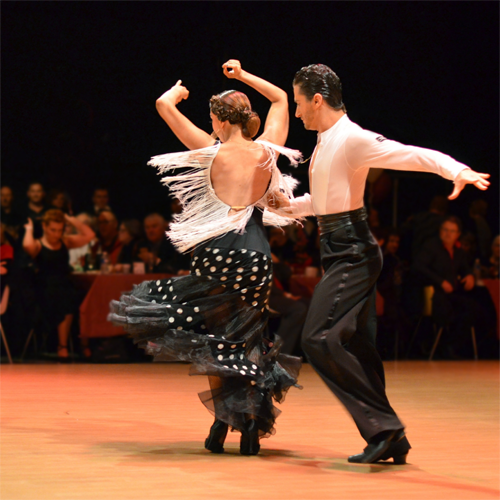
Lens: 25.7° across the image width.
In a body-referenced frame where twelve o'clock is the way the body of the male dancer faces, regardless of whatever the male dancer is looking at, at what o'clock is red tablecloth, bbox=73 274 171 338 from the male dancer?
The red tablecloth is roughly at 2 o'clock from the male dancer.

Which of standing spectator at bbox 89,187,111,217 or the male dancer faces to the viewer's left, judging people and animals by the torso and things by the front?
the male dancer

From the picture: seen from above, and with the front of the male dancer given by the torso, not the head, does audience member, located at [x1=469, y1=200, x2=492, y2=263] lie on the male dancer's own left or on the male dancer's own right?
on the male dancer's own right

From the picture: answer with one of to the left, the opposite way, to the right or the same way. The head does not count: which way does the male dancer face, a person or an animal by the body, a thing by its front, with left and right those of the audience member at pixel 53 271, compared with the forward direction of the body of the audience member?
to the right

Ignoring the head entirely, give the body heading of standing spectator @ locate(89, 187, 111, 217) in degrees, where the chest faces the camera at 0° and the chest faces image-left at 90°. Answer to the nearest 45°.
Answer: approximately 0°

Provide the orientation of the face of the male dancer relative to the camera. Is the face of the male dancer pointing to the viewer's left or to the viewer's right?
to the viewer's left

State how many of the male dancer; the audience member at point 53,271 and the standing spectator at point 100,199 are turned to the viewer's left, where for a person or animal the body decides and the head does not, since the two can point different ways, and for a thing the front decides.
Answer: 1

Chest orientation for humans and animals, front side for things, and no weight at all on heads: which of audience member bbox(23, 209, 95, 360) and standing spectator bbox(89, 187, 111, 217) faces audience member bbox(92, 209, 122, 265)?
the standing spectator

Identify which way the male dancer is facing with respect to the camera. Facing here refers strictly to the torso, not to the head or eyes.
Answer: to the viewer's left

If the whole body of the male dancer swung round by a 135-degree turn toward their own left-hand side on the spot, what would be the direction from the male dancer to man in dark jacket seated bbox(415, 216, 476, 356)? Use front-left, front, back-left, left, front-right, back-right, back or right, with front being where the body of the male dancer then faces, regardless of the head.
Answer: back-left

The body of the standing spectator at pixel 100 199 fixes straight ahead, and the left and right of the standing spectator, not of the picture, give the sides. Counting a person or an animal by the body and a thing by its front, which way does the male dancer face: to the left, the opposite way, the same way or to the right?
to the right

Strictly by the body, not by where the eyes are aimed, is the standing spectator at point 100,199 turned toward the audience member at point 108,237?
yes

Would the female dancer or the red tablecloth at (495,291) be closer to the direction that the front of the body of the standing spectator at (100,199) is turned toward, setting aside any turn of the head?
the female dancer

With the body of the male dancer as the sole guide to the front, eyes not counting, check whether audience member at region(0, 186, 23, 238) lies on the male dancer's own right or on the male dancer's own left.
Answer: on the male dancer's own right
